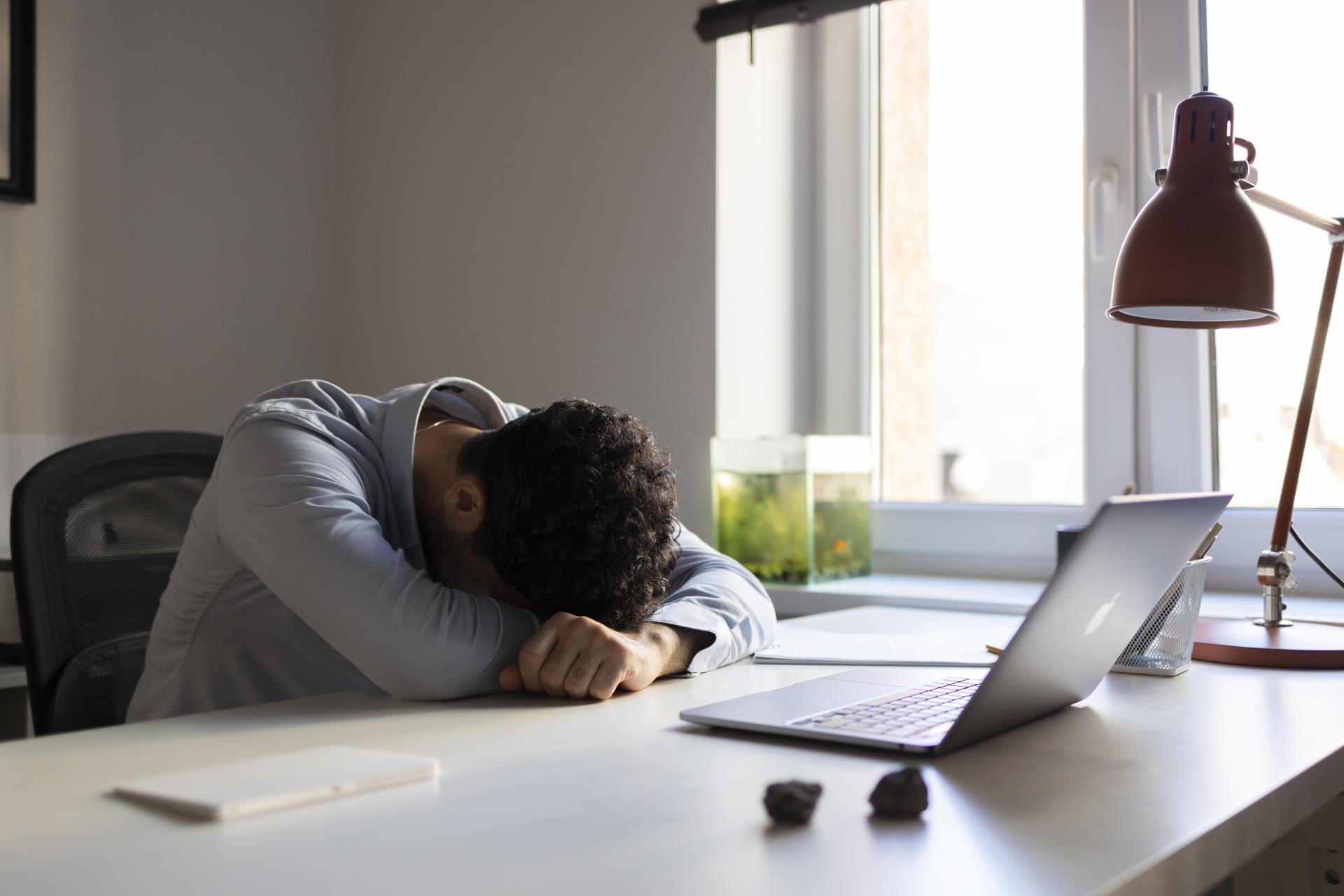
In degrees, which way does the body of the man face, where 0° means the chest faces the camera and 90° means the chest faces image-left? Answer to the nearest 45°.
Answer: approximately 315°

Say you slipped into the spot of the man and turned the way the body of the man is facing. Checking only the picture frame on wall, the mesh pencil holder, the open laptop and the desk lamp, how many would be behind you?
1

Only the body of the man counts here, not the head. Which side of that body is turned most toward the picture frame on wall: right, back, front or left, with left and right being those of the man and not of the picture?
back

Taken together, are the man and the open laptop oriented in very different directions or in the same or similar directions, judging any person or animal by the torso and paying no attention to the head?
very different directions

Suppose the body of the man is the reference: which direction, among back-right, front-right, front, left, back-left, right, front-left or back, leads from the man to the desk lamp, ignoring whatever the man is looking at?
front-left

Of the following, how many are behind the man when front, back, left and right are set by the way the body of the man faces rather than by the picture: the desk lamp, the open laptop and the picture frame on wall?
1

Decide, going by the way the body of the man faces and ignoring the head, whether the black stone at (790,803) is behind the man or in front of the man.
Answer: in front

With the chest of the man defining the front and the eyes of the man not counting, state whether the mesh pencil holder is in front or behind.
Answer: in front
